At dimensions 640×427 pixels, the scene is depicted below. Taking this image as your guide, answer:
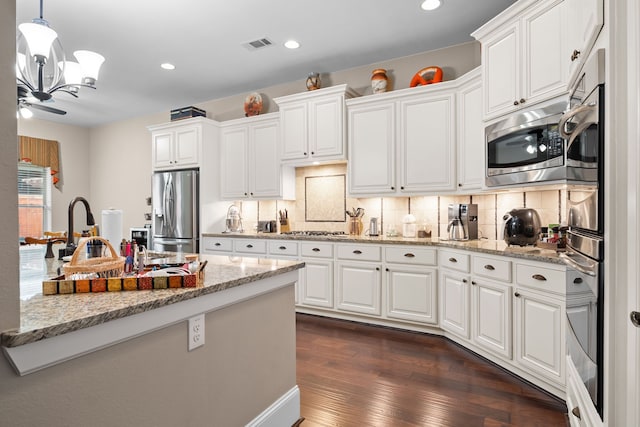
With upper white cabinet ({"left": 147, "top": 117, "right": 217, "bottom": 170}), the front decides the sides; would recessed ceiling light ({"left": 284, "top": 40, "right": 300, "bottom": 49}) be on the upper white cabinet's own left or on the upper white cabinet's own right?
on the upper white cabinet's own left

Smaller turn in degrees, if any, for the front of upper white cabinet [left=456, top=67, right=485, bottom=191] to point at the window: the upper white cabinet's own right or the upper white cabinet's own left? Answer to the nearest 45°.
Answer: approximately 45° to the upper white cabinet's own right

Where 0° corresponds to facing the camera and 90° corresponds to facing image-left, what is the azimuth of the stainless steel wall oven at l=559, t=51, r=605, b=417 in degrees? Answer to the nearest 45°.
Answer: approximately 90°

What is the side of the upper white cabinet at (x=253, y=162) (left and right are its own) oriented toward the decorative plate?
left

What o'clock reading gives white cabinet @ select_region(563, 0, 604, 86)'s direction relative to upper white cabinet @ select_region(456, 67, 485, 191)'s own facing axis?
The white cabinet is roughly at 10 o'clock from the upper white cabinet.

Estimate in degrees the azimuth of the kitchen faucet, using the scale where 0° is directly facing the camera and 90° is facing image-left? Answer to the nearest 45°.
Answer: approximately 270°

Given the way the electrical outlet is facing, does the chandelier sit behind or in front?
behind
